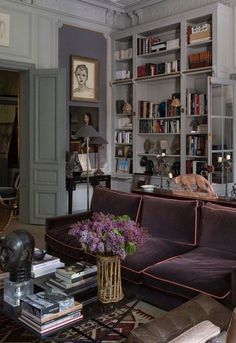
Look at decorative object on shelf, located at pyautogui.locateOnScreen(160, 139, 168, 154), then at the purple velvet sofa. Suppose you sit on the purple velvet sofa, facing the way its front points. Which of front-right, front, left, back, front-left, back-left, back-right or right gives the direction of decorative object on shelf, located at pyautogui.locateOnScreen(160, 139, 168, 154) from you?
back-right

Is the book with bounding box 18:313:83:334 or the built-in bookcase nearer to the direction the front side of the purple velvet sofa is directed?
the book

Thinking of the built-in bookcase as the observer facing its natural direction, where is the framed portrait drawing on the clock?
The framed portrait drawing is roughly at 2 o'clock from the built-in bookcase.

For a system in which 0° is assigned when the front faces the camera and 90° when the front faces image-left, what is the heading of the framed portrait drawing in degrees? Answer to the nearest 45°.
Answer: approximately 315°

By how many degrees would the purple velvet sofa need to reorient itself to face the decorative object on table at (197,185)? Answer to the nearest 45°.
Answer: approximately 135° to its right

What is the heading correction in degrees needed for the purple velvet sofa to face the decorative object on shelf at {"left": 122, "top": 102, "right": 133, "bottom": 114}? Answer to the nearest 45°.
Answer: approximately 135° to its right

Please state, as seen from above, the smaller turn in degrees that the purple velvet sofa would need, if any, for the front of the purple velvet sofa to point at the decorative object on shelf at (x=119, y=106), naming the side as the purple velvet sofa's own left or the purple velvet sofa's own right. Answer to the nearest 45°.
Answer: approximately 135° to the purple velvet sofa's own right
